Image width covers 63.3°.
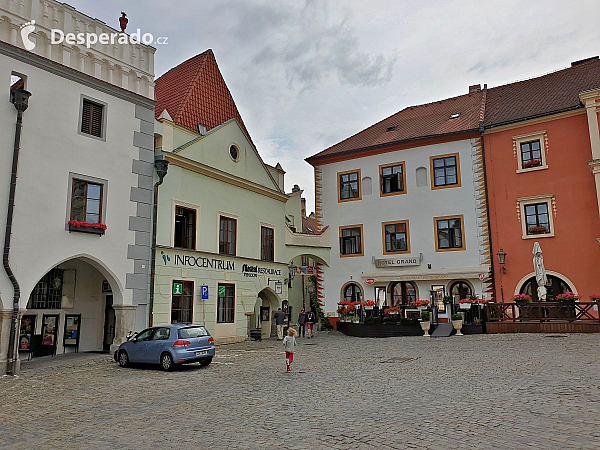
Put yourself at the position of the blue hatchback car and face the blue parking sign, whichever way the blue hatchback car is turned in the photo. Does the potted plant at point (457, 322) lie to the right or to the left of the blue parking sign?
right

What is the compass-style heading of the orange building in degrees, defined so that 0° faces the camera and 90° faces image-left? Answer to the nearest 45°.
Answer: approximately 0°

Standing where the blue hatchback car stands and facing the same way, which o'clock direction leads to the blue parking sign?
The blue parking sign is roughly at 2 o'clock from the blue hatchback car.

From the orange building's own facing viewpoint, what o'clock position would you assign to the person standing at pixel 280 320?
The person standing is roughly at 2 o'clock from the orange building.

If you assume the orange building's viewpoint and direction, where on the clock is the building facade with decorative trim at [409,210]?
The building facade with decorative trim is roughly at 3 o'clock from the orange building.

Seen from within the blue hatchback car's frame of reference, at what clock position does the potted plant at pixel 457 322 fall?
The potted plant is roughly at 4 o'clock from the blue hatchback car.

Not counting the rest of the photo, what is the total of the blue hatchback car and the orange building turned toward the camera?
1

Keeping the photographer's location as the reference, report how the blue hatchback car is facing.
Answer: facing away from the viewer and to the left of the viewer

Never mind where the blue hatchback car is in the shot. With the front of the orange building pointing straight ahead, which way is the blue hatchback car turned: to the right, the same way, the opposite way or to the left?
to the right

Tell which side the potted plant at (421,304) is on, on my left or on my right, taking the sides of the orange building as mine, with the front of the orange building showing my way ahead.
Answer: on my right

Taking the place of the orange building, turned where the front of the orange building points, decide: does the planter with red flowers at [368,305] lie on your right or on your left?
on your right

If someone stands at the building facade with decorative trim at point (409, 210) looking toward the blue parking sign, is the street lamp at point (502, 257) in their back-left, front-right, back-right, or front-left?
back-left
